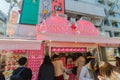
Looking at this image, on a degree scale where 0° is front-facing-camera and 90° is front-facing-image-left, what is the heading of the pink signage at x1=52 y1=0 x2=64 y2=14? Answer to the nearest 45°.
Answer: approximately 0°

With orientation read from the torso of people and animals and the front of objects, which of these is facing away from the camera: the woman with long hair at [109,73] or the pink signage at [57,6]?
the woman with long hair

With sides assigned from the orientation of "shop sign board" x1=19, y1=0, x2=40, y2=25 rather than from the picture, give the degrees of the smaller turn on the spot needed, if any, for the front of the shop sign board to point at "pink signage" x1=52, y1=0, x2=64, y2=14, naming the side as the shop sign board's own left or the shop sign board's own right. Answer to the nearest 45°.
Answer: approximately 90° to the shop sign board's own left

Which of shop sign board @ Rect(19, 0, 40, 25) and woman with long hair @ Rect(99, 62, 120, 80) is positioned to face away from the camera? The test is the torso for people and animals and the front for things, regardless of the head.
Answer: the woman with long hair

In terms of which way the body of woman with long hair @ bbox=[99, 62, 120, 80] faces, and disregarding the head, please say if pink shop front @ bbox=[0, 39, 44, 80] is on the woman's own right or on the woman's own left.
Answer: on the woman's own left

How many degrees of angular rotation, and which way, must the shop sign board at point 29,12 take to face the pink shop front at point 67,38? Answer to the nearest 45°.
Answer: approximately 45° to its left

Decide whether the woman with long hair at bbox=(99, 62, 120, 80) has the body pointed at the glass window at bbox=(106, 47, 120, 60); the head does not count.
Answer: yes

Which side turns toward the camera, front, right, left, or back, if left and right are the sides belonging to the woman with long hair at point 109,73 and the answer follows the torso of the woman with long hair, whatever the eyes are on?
back
